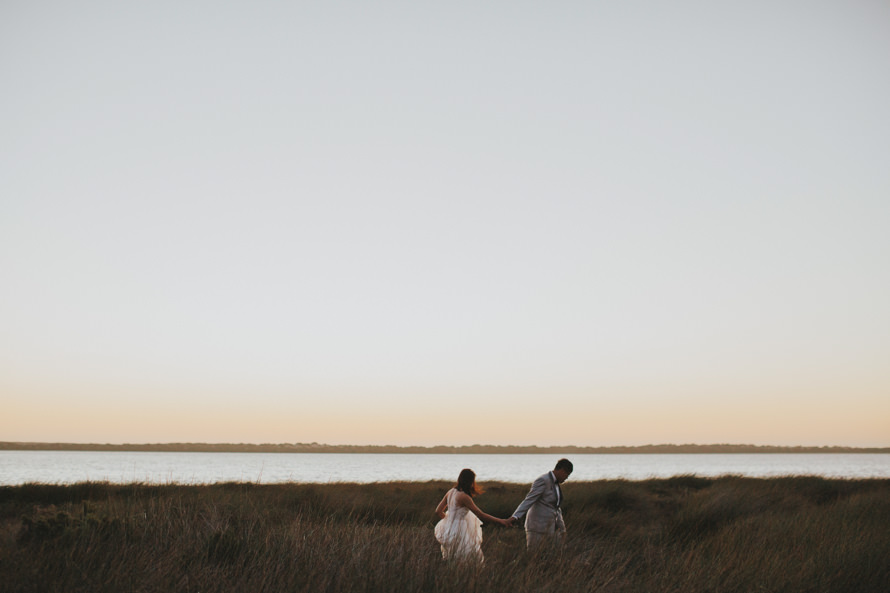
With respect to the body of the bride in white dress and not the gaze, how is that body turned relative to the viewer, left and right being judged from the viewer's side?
facing away from the viewer and to the right of the viewer

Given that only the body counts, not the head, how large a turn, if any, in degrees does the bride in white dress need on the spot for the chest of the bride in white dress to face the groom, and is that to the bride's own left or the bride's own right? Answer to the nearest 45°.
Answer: approximately 45° to the bride's own right
